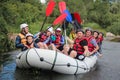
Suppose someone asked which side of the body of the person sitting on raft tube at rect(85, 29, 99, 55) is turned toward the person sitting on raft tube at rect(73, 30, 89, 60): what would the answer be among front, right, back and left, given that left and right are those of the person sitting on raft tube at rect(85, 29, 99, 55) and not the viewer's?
front

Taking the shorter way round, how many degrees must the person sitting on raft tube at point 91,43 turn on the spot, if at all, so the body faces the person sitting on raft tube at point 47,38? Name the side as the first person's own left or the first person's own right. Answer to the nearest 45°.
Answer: approximately 45° to the first person's own right

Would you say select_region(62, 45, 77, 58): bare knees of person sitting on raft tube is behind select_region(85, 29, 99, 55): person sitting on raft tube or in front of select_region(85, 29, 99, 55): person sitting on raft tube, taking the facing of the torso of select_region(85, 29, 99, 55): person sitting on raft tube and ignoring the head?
in front

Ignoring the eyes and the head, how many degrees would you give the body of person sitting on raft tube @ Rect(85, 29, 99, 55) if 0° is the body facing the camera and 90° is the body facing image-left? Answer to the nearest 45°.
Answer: approximately 45°

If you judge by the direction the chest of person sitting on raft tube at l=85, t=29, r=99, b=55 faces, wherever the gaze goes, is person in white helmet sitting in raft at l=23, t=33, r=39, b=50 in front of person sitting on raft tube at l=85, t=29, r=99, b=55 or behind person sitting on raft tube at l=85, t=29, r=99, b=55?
in front
